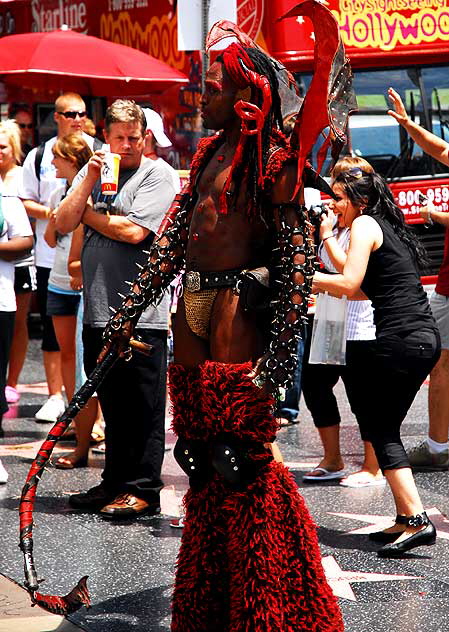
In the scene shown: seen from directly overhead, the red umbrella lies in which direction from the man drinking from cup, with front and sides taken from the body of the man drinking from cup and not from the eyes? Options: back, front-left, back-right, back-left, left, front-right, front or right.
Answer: back-right

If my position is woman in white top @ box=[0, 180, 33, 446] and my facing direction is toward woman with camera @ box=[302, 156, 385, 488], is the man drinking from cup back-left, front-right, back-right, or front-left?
front-right

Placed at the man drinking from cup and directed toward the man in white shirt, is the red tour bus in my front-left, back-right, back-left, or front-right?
front-right

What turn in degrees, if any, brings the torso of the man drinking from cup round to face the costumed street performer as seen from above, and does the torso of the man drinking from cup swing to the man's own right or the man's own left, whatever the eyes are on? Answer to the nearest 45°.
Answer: approximately 45° to the man's own left

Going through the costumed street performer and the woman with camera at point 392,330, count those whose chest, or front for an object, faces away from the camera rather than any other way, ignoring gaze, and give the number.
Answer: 0

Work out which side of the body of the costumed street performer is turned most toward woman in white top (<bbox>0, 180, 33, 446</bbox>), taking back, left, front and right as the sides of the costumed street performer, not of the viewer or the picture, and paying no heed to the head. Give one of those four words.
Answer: right

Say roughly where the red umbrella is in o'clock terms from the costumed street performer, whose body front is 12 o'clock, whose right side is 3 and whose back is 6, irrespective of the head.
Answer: The red umbrella is roughly at 4 o'clock from the costumed street performer.

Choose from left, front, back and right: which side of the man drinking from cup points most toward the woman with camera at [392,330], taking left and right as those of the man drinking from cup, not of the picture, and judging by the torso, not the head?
left

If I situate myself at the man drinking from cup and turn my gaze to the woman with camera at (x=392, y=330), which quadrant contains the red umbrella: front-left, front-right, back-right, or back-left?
back-left

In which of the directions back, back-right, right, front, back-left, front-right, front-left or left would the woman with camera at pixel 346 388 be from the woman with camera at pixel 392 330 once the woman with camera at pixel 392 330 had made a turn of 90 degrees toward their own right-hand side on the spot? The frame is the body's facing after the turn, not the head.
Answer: front

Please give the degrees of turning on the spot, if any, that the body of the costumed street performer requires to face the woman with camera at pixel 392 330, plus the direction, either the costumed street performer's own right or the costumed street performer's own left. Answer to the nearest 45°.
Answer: approximately 180°

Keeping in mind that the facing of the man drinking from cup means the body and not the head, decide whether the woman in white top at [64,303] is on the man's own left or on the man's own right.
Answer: on the man's own right

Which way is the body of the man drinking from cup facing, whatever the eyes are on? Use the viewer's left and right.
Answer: facing the viewer and to the left of the viewer

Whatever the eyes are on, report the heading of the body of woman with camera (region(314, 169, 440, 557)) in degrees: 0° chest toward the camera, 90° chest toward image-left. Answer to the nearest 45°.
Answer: approximately 90°
